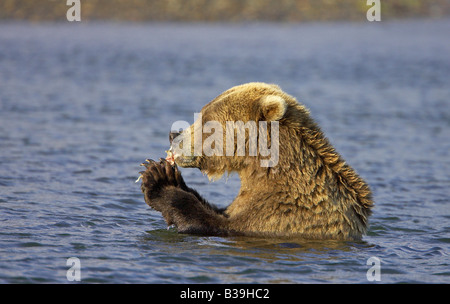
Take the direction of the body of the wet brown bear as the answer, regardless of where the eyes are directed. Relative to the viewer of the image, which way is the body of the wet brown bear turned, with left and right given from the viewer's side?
facing to the left of the viewer
